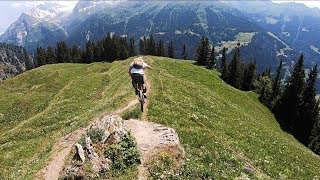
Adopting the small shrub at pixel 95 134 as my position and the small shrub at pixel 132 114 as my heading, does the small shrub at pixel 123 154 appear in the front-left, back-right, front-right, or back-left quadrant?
back-right

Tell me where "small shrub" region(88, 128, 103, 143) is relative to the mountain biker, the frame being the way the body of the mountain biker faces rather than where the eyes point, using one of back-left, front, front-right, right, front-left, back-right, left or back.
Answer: back-left

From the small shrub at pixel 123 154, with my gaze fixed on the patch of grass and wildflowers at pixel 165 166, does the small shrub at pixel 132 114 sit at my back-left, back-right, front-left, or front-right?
back-left

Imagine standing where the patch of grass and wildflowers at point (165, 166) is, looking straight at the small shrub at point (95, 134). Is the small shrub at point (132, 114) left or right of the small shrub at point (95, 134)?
right

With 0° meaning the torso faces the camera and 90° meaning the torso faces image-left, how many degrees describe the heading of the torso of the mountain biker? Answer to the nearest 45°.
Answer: approximately 180°

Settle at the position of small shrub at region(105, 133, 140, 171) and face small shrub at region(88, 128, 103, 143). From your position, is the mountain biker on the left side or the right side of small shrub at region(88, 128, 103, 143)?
right

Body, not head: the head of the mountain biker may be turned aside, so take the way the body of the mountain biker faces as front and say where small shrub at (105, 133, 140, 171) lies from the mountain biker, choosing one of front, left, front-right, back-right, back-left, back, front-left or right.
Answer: back

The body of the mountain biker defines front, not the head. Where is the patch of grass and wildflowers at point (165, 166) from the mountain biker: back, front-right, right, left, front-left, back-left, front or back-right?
back
